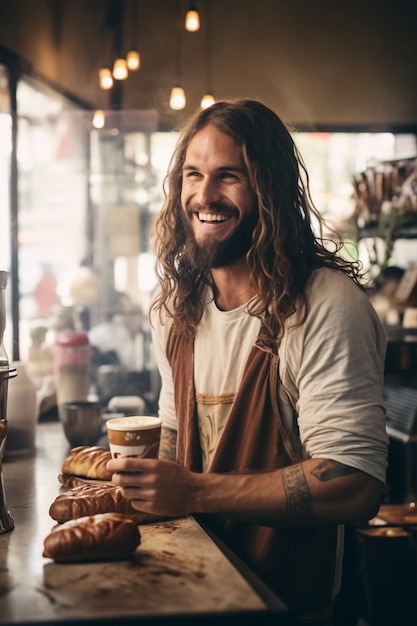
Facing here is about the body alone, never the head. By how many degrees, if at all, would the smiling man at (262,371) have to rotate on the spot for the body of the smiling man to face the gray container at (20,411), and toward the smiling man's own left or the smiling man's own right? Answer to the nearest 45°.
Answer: approximately 90° to the smiling man's own right

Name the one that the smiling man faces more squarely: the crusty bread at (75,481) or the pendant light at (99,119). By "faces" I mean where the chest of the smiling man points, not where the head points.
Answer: the crusty bread

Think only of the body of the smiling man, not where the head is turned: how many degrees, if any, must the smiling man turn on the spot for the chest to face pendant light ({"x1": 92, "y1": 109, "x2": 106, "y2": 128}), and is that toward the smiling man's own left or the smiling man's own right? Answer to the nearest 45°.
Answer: approximately 135° to the smiling man's own right

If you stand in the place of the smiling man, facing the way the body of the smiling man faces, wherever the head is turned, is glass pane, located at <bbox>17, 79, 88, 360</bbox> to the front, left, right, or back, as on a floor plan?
right

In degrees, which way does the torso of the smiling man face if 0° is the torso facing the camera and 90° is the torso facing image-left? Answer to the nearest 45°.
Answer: approximately 45°

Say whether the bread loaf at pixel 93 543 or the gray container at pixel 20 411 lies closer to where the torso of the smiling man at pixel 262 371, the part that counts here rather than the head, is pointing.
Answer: the bread loaf

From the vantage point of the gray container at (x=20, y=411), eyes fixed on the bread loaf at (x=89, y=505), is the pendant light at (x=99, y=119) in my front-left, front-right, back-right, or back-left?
back-left

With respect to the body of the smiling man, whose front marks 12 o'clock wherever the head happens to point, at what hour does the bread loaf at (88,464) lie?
The bread loaf is roughly at 2 o'clock from the smiling man.

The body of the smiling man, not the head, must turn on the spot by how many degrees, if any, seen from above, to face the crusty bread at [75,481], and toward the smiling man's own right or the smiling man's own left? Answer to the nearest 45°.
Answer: approximately 45° to the smiling man's own right
